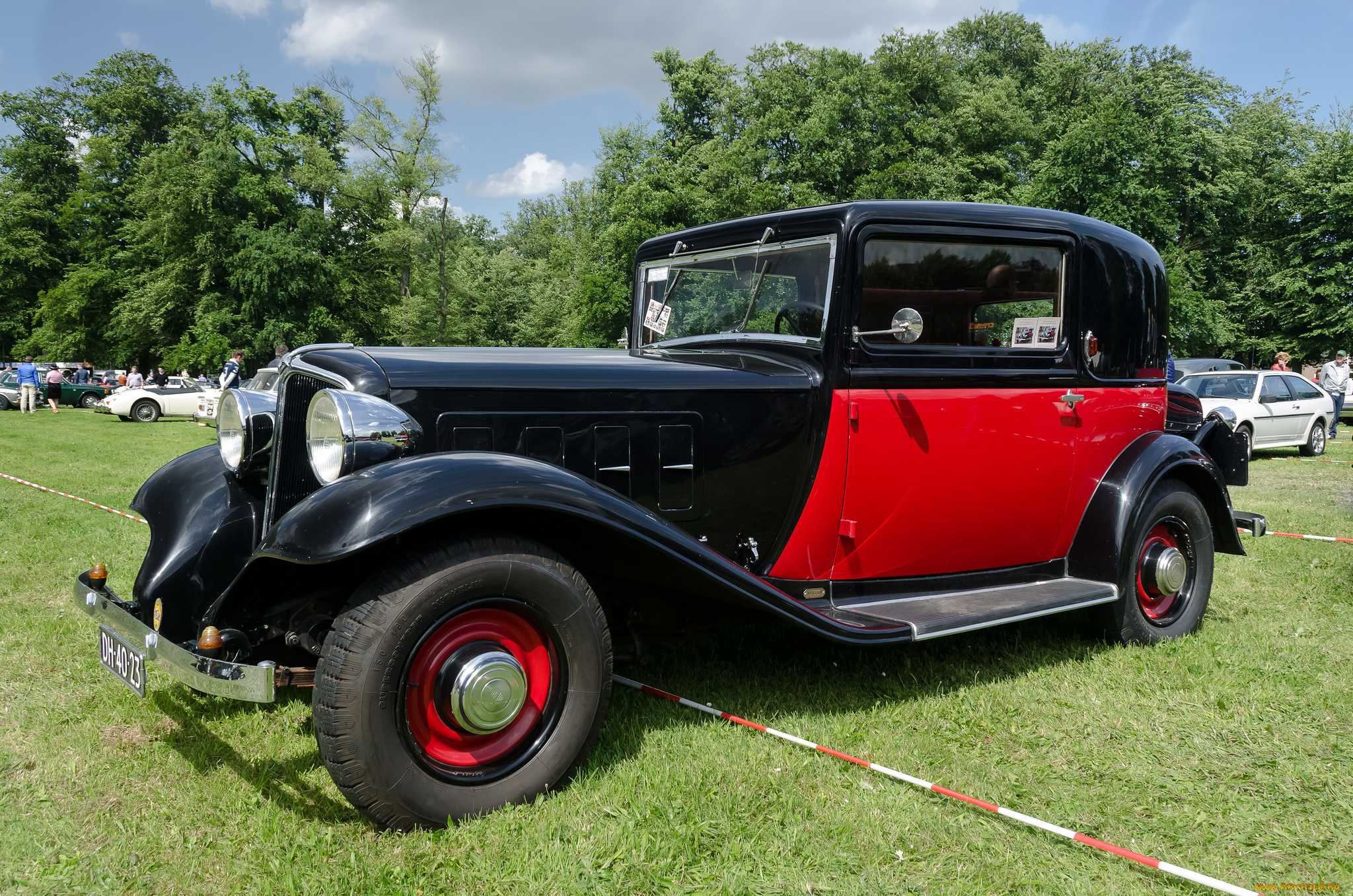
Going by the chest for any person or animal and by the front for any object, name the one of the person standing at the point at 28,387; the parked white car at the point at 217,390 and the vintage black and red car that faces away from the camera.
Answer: the person standing

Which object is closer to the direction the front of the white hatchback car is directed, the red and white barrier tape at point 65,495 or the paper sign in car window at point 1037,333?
the red and white barrier tape

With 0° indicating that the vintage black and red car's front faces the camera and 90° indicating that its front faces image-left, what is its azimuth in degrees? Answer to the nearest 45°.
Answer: approximately 45°

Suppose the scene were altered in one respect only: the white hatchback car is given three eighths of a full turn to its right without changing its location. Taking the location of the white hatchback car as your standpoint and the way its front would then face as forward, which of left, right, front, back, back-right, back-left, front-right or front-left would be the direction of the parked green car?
left

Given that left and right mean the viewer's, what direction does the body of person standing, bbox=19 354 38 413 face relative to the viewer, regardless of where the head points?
facing away from the viewer

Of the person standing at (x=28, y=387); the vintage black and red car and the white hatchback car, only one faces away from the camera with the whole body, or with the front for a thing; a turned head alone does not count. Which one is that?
the person standing

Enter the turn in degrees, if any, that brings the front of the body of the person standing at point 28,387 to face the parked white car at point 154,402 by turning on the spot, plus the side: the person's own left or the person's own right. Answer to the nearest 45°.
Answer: approximately 135° to the person's own right

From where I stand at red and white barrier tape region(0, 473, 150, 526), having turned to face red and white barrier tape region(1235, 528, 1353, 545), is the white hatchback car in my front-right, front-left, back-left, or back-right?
front-left

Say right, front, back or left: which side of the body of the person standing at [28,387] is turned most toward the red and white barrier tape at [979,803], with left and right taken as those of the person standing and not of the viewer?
back
